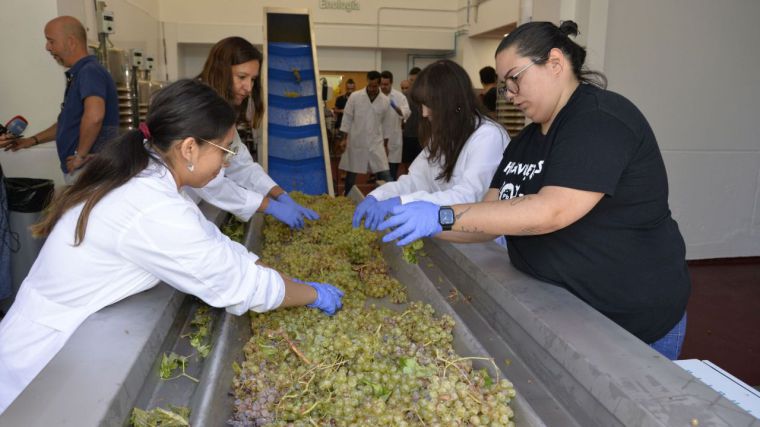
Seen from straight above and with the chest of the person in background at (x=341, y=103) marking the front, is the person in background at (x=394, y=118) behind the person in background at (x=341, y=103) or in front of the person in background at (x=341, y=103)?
in front

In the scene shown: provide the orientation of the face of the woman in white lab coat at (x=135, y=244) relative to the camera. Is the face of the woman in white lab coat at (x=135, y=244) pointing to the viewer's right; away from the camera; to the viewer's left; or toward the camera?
to the viewer's right

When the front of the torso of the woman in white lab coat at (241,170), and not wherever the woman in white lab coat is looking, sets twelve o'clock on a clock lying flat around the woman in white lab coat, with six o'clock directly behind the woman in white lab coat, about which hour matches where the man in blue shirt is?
The man in blue shirt is roughly at 6 o'clock from the woman in white lab coat.

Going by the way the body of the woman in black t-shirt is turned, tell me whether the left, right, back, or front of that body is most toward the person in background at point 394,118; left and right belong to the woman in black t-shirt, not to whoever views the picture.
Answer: right

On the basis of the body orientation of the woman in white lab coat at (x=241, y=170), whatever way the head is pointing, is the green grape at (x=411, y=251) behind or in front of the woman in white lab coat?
in front

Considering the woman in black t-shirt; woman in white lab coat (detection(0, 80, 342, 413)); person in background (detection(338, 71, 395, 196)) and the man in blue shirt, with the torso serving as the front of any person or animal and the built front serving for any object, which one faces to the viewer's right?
the woman in white lab coat

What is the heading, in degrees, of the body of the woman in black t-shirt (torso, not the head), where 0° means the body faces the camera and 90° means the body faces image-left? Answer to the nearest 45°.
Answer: approximately 90°

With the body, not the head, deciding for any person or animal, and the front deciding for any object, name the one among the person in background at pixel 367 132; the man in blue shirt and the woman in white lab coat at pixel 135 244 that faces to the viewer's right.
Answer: the woman in white lab coat

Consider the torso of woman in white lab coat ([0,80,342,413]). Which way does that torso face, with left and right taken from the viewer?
facing to the right of the viewer
